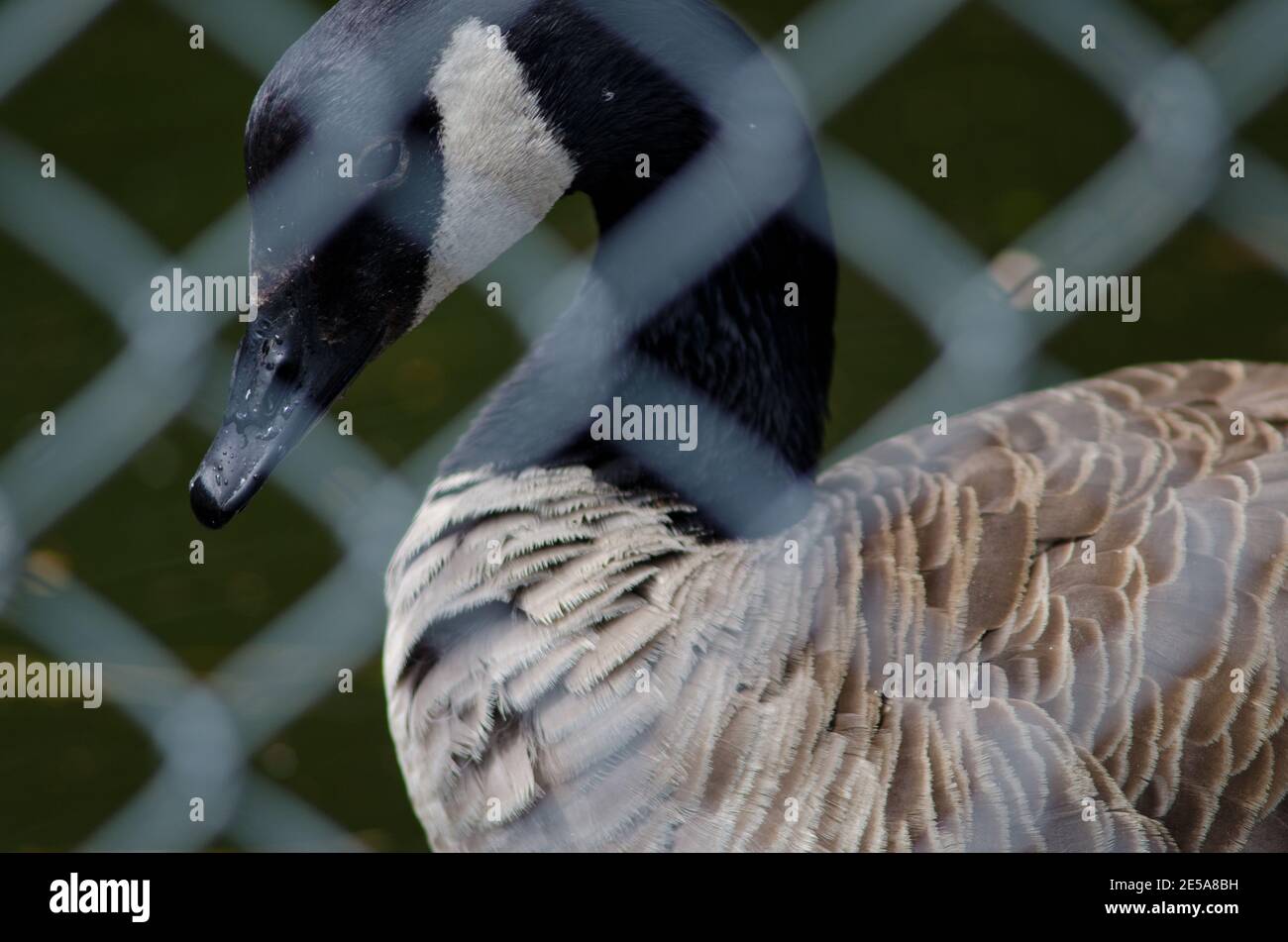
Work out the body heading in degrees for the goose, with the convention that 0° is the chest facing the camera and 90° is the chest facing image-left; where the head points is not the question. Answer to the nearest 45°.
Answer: approximately 90°
